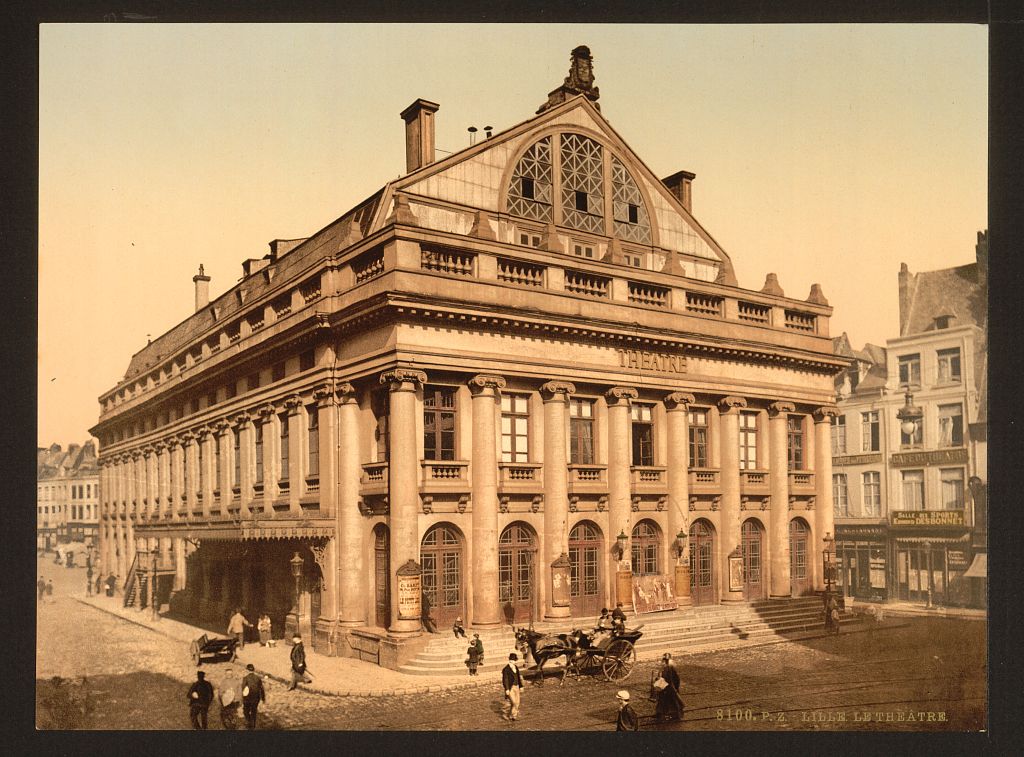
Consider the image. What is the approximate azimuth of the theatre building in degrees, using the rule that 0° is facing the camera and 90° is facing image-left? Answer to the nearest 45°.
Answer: approximately 315°

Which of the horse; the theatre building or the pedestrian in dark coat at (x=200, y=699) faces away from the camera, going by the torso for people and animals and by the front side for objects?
the pedestrian in dark coat

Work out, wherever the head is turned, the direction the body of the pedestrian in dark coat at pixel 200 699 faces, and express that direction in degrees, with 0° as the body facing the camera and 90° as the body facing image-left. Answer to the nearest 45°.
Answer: approximately 180°

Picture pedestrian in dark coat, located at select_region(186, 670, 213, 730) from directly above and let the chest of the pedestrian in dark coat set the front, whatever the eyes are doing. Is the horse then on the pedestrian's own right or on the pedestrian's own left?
on the pedestrian's own right

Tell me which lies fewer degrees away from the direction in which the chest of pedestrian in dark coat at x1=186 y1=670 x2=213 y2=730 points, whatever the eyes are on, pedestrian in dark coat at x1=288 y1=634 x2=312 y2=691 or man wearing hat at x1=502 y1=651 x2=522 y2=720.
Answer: the pedestrian in dark coat

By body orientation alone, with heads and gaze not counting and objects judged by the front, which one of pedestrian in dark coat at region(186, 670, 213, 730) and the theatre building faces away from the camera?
the pedestrian in dark coat

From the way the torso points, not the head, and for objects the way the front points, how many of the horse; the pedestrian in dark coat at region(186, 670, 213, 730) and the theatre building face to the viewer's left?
1

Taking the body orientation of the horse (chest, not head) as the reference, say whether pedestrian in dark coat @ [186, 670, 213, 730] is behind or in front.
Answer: in front

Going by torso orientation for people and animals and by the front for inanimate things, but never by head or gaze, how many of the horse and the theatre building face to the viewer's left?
1

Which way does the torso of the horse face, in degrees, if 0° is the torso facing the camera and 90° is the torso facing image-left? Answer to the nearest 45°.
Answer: approximately 90°

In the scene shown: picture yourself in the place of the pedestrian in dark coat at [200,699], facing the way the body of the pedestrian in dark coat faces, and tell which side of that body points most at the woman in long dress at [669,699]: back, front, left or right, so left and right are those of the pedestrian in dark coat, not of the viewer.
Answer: right

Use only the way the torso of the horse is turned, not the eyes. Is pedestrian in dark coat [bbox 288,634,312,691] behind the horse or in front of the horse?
in front
